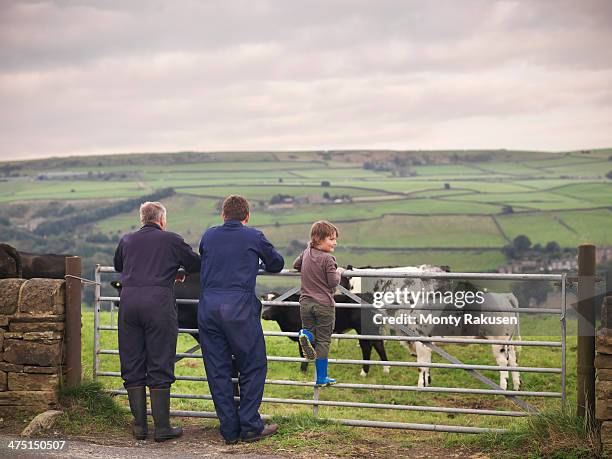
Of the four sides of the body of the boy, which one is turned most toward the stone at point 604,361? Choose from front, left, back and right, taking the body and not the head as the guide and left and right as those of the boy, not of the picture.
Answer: right

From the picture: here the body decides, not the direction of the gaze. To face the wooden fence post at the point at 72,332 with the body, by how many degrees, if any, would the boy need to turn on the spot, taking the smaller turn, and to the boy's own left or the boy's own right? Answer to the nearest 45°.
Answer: approximately 135° to the boy's own left

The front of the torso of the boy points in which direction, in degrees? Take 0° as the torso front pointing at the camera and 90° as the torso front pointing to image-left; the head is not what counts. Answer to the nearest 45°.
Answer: approximately 225°

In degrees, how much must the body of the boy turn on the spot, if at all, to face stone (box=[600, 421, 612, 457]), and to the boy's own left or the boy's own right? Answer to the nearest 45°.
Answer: approximately 90° to the boy's own right

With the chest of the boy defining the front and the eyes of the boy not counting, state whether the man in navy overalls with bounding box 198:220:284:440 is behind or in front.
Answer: behind

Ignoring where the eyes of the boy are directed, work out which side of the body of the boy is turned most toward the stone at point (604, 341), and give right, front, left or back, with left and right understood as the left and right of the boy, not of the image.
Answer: right

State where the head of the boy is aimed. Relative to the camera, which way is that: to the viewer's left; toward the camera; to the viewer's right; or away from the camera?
to the viewer's right

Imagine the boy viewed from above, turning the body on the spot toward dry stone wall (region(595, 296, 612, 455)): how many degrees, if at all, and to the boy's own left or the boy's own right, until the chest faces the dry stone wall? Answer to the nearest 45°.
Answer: approximately 90° to the boy's own right

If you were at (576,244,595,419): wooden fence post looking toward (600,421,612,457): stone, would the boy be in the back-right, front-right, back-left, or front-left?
back-right

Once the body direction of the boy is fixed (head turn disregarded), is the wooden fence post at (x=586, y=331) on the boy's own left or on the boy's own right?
on the boy's own right

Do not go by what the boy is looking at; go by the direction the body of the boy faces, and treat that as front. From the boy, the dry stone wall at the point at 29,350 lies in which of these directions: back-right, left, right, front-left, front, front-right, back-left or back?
back-left
